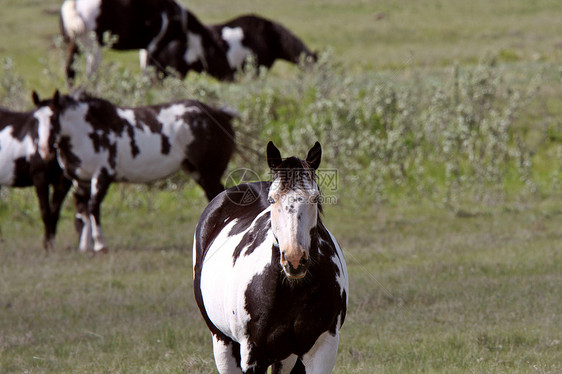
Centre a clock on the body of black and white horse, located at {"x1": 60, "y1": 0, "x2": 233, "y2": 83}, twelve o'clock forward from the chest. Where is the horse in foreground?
The horse in foreground is roughly at 3 o'clock from the black and white horse.

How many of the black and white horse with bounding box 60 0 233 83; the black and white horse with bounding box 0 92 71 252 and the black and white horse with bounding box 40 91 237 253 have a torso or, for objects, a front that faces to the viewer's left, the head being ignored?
1

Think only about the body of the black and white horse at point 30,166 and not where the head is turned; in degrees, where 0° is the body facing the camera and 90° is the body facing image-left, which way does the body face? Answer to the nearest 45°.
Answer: approximately 270°

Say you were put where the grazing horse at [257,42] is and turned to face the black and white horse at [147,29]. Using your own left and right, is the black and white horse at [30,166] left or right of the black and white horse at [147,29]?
left

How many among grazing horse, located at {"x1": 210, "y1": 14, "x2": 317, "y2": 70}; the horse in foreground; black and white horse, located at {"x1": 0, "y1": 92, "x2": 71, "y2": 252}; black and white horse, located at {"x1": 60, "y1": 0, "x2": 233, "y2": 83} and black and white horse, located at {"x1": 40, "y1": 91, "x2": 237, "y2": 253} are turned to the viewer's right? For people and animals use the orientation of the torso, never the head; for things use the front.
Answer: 3

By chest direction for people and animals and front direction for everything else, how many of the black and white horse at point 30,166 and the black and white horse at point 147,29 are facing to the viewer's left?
0

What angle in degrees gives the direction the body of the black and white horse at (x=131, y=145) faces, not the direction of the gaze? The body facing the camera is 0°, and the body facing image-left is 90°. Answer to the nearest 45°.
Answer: approximately 90°

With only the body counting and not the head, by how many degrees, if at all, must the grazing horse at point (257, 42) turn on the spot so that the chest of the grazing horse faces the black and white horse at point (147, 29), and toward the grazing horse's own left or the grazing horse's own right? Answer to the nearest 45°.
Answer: approximately 135° to the grazing horse's own right

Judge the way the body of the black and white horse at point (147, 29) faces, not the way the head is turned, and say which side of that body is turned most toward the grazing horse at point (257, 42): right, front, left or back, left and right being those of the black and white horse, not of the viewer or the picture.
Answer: front

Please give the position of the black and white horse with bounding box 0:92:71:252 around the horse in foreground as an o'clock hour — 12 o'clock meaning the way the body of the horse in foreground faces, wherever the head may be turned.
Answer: The black and white horse is roughly at 5 o'clock from the horse in foreground.

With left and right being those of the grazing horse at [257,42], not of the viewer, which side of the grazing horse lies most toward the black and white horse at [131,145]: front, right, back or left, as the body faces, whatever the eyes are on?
right

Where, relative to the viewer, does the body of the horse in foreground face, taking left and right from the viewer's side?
facing the viewer

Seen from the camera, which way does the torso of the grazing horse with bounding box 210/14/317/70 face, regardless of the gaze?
to the viewer's right

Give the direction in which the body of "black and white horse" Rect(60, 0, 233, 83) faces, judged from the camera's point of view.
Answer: to the viewer's right

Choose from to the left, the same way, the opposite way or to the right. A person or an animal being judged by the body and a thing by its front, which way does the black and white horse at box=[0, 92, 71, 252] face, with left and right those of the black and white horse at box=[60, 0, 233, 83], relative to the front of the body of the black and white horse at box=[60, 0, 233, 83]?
the same way
